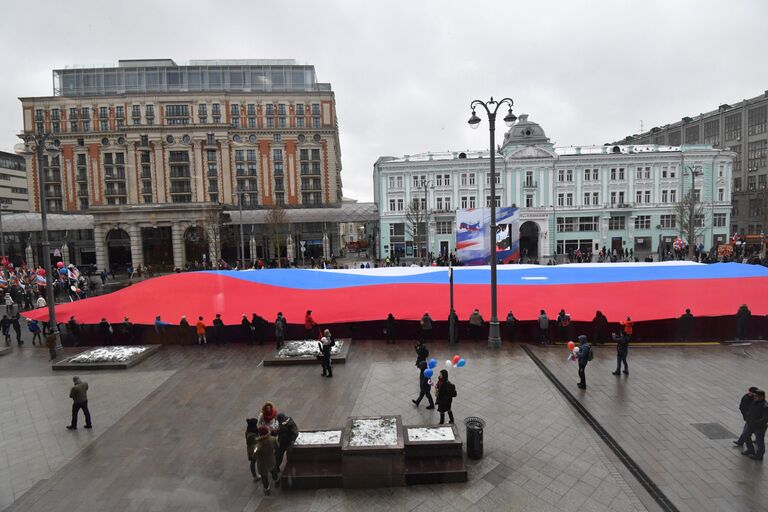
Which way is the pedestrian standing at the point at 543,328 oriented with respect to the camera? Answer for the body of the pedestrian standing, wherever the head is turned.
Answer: away from the camera

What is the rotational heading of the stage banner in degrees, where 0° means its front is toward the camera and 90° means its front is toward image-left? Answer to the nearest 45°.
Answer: approximately 0°

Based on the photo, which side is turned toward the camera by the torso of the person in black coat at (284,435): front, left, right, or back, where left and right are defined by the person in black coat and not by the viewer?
left

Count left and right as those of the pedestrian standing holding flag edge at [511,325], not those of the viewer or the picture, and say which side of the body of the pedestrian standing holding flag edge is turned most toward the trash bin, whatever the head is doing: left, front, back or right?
back

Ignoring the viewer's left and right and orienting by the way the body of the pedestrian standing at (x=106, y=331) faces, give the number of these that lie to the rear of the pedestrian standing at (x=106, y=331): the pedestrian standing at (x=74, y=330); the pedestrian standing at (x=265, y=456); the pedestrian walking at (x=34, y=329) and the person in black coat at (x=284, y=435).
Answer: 2

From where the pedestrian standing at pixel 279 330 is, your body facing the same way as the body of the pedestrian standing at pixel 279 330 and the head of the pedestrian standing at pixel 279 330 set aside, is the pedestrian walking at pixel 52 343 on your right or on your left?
on your left

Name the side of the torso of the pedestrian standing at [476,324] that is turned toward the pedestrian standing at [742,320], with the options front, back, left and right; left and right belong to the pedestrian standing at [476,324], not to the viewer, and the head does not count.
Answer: right

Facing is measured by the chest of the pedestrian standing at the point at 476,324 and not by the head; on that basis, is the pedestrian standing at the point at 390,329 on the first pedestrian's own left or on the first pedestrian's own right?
on the first pedestrian's own left

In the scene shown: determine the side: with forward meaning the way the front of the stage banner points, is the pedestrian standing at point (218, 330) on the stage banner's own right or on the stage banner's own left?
on the stage banner's own right
